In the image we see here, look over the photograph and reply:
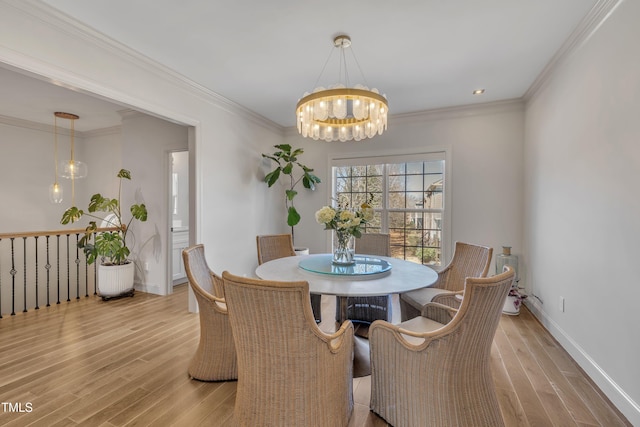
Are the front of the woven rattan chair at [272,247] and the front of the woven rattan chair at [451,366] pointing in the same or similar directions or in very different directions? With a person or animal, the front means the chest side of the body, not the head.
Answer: very different directions

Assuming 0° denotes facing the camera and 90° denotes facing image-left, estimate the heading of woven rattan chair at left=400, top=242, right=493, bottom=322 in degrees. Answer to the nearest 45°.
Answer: approximately 45°

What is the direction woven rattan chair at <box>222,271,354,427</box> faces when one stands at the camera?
facing away from the viewer and to the right of the viewer

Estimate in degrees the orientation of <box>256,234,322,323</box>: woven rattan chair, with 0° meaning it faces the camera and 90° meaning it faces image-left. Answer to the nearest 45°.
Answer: approximately 315°

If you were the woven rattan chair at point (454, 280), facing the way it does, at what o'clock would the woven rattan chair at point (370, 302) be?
the woven rattan chair at point (370, 302) is roughly at 2 o'clock from the woven rattan chair at point (454, 280).

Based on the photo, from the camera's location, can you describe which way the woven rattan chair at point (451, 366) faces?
facing away from the viewer and to the left of the viewer

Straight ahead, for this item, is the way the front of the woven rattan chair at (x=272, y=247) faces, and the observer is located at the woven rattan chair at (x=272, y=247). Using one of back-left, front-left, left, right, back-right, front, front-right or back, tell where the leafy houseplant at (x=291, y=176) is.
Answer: back-left

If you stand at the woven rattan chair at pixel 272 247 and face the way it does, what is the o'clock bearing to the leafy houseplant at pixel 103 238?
The leafy houseplant is roughly at 5 o'clock from the woven rattan chair.

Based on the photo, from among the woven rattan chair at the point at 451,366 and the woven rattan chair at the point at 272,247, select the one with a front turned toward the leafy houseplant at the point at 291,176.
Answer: the woven rattan chair at the point at 451,366

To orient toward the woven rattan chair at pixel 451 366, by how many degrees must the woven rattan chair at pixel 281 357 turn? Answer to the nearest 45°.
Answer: approximately 45° to its right

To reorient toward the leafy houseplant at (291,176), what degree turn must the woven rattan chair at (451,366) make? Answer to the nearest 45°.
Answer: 0° — it already faces it
